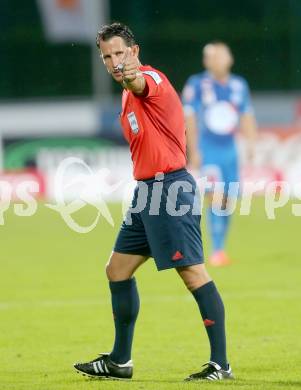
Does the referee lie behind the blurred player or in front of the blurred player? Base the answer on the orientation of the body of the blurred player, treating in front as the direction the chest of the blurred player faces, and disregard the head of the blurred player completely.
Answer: in front

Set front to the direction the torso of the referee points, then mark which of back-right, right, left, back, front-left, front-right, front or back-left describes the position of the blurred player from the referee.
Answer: back-right

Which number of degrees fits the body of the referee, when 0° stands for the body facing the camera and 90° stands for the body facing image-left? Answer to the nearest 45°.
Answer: approximately 45°

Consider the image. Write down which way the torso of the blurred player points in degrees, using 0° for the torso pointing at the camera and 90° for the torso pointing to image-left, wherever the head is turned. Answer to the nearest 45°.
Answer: approximately 0°

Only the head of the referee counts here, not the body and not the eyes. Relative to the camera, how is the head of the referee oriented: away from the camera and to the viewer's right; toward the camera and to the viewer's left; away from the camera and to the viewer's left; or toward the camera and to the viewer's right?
toward the camera and to the viewer's left

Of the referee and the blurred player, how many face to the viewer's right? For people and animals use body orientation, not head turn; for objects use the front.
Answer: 0
